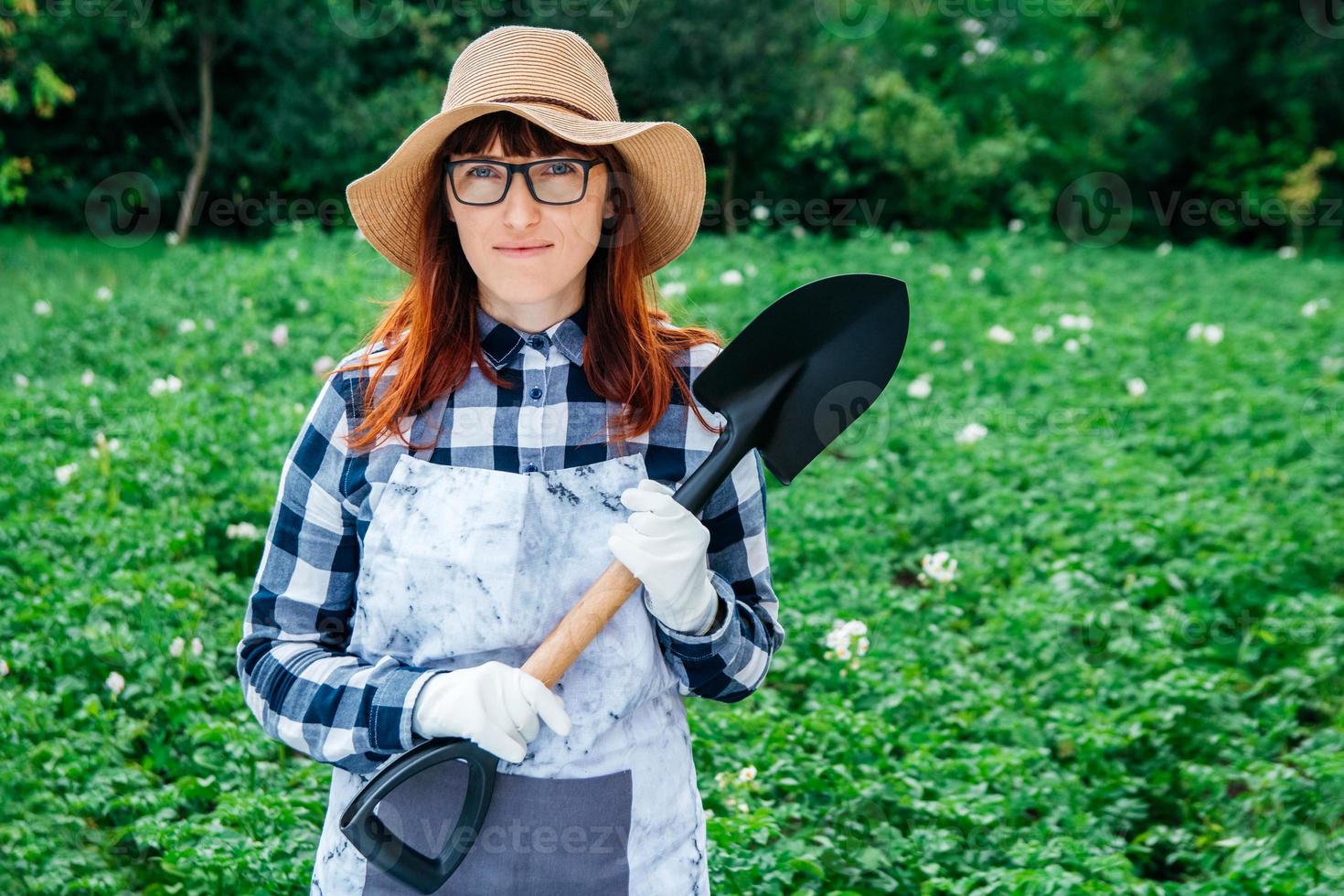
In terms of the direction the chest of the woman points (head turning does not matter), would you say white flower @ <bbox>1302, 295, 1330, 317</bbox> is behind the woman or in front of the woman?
behind

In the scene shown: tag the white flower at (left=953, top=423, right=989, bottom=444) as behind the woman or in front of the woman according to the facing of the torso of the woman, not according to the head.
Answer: behind

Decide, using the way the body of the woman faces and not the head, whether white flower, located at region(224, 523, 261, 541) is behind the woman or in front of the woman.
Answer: behind

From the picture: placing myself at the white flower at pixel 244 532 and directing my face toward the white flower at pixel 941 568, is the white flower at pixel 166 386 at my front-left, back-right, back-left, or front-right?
back-left

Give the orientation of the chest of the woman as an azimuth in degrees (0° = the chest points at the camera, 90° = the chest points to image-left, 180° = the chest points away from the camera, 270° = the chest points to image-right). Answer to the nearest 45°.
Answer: approximately 0°

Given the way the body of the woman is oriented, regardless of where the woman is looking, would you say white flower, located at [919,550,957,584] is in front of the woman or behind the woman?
behind
